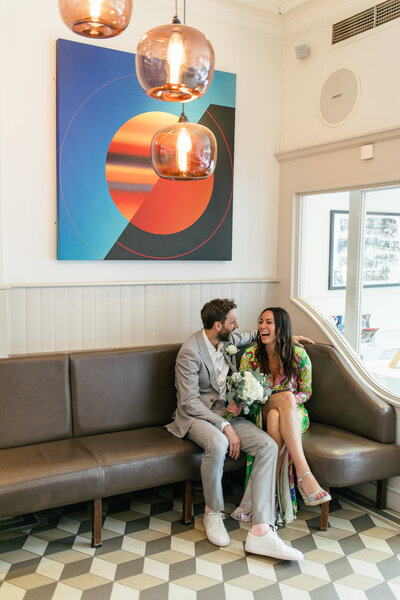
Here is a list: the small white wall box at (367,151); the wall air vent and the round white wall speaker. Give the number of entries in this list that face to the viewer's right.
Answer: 0

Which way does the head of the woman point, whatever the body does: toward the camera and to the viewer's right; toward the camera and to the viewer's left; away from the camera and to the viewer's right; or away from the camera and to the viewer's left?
toward the camera and to the viewer's left

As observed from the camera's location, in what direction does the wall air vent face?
facing the viewer and to the left of the viewer

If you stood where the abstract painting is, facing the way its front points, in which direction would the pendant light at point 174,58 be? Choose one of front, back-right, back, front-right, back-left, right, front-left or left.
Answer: front-right

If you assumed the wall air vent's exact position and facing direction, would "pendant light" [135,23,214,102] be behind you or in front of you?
in front

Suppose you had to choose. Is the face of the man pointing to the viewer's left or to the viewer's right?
to the viewer's right

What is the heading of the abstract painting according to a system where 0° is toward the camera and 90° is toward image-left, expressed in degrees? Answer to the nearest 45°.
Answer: approximately 315°

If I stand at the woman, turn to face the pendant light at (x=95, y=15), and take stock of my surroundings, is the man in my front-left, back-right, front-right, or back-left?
front-right

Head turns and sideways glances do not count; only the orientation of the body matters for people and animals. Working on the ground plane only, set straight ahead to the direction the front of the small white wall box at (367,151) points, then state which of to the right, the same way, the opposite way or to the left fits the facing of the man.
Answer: to the left

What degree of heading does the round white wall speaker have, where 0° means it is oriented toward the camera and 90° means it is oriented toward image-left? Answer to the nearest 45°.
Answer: approximately 45°

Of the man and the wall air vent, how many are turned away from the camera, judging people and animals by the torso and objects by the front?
0

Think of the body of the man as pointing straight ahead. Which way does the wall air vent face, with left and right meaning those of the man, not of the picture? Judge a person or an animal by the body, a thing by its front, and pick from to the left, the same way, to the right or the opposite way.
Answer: to the right

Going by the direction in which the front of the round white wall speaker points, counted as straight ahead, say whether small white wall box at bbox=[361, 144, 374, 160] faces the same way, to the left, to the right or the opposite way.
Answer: the same way
